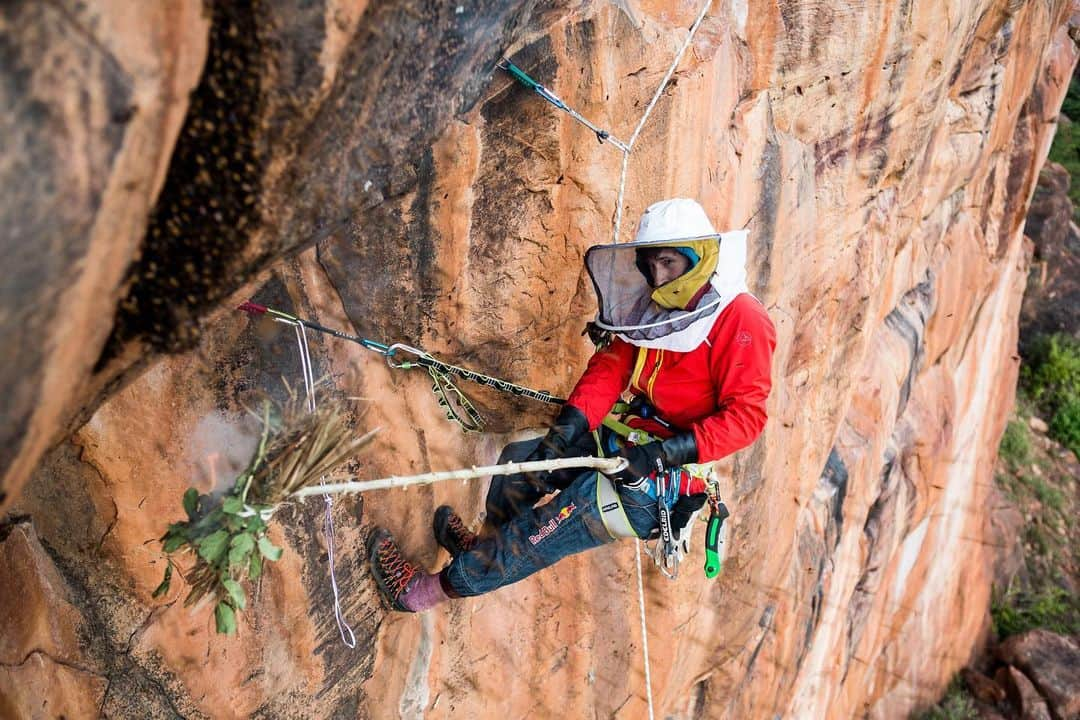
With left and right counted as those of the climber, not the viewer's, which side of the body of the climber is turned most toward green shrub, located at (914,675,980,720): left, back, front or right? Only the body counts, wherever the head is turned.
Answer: back

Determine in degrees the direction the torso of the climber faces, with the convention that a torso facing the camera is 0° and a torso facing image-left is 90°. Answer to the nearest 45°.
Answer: approximately 45°

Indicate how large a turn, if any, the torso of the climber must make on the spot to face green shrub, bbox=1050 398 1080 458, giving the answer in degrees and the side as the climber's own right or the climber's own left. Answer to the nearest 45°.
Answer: approximately 180°

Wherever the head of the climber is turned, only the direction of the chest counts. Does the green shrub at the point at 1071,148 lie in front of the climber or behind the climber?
behind

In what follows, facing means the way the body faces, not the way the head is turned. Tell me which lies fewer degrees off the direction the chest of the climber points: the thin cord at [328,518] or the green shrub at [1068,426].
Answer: the thin cord

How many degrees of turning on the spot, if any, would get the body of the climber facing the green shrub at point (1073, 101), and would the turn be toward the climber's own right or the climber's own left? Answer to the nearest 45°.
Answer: approximately 180°

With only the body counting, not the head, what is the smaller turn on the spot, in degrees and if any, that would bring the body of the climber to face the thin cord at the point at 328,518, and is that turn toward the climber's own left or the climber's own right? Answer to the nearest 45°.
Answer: approximately 45° to the climber's own right

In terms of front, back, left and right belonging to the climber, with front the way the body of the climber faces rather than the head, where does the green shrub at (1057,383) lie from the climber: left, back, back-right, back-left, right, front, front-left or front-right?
back

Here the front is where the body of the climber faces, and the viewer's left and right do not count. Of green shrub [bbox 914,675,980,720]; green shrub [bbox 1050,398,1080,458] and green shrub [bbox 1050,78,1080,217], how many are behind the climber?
3

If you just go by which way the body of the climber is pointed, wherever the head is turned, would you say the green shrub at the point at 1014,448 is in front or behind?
behind
